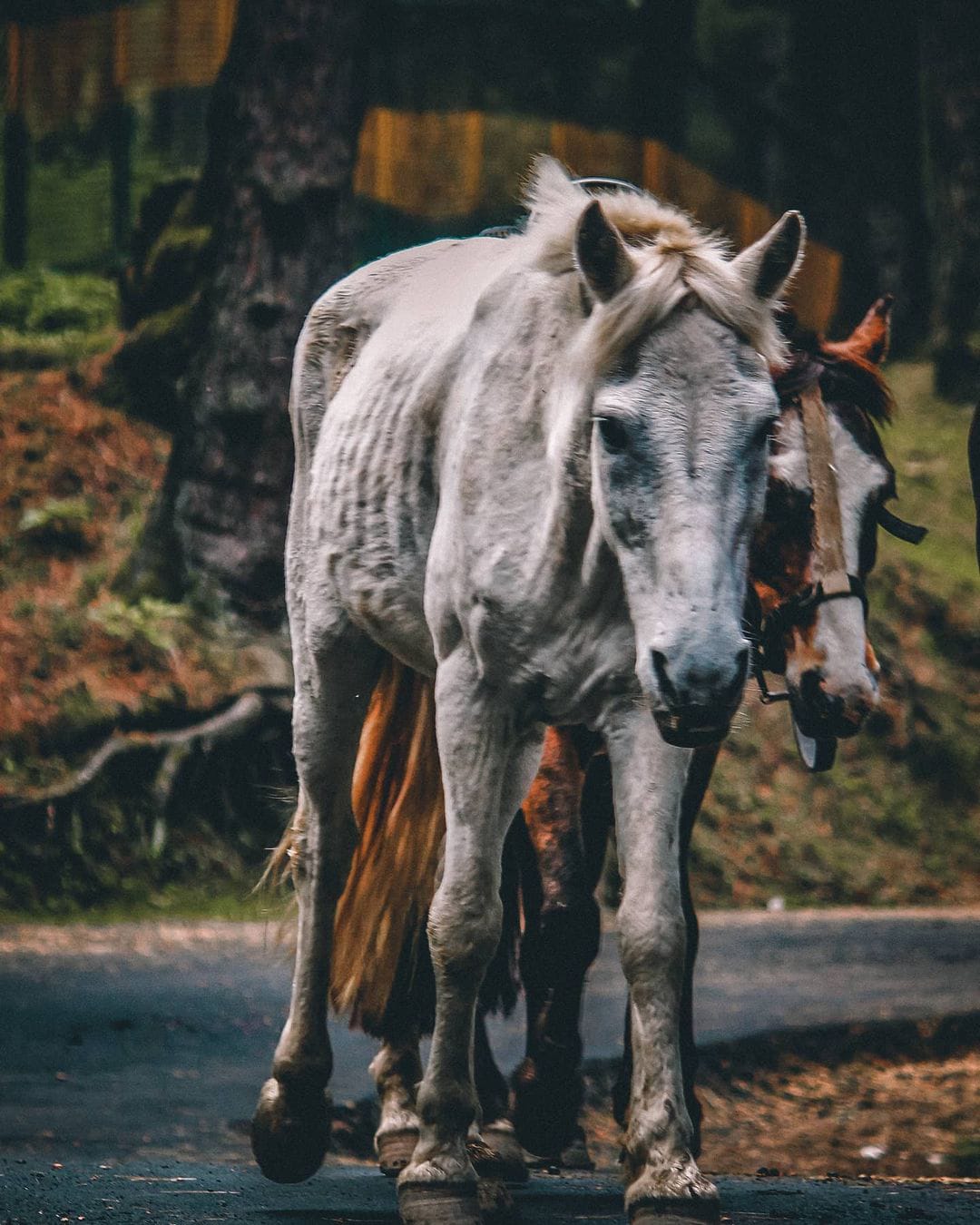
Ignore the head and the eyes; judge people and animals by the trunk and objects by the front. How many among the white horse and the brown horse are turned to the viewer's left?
0

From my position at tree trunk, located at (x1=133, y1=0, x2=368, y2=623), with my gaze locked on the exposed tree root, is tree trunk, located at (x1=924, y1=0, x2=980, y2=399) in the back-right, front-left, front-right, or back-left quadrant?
back-left

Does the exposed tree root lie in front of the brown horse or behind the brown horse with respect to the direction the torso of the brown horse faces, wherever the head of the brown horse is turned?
behind

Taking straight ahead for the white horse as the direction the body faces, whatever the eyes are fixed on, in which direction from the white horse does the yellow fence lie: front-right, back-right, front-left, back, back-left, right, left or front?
back-left

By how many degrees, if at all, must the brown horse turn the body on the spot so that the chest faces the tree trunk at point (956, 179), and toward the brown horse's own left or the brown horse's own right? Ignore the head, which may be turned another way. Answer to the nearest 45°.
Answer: approximately 135° to the brown horse's own left

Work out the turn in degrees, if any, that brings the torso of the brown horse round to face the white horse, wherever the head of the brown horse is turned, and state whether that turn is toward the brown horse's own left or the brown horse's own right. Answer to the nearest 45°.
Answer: approximately 45° to the brown horse's own right

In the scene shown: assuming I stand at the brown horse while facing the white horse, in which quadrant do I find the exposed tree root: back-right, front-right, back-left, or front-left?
back-right

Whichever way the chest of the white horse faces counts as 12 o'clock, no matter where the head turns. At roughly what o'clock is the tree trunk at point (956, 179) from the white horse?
The tree trunk is roughly at 8 o'clock from the white horse.

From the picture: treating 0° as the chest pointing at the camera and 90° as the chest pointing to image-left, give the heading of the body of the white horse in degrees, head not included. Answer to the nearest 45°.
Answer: approximately 315°

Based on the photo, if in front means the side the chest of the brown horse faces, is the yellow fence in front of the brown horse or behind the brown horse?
behind
